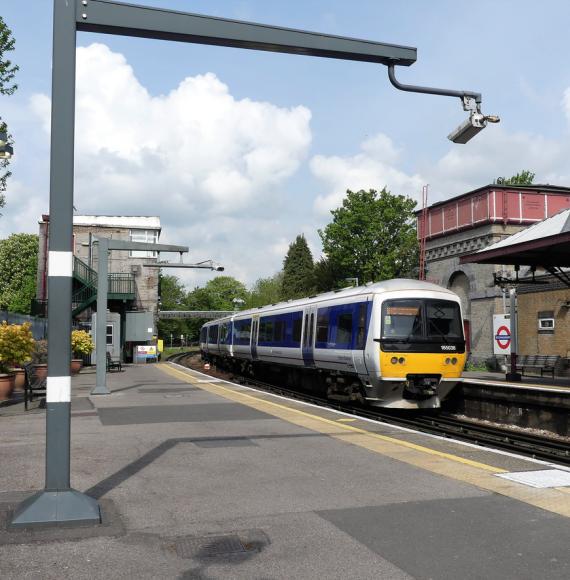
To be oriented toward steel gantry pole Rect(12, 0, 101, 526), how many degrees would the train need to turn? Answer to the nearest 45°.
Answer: approximately 45° to its right

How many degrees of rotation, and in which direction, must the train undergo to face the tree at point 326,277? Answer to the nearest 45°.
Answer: approximately 135° to its left

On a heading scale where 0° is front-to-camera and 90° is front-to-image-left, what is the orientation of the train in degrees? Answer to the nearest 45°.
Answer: approximately 315°

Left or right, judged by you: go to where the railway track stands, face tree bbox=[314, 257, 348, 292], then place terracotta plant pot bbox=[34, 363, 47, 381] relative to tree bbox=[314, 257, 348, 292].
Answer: left

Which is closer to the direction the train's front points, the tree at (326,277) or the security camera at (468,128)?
the security camera

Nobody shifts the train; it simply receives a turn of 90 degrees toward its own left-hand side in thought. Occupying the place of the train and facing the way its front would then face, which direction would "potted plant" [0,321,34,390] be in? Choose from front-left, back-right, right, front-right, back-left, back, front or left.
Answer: back-left

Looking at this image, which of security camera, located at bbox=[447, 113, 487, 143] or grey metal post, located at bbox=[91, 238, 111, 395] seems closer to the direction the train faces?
the security camera

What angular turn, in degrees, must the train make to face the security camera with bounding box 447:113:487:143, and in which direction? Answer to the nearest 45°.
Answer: approximately 45° to its right
